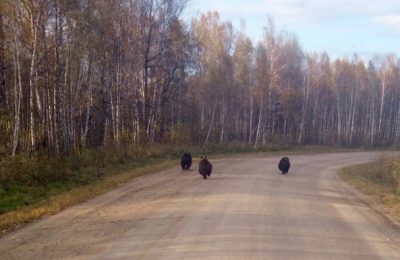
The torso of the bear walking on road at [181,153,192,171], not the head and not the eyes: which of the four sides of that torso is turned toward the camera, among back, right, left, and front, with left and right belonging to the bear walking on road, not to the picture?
back

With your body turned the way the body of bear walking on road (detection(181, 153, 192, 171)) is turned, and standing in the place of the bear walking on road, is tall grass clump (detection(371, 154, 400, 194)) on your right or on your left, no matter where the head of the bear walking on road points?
on your right

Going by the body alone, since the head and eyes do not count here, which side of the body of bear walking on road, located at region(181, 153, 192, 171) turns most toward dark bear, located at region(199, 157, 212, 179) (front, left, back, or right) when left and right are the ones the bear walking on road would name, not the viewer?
back

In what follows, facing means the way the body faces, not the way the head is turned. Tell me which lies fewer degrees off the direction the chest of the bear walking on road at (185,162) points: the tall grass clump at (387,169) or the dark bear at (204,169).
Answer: the tall grass clump
